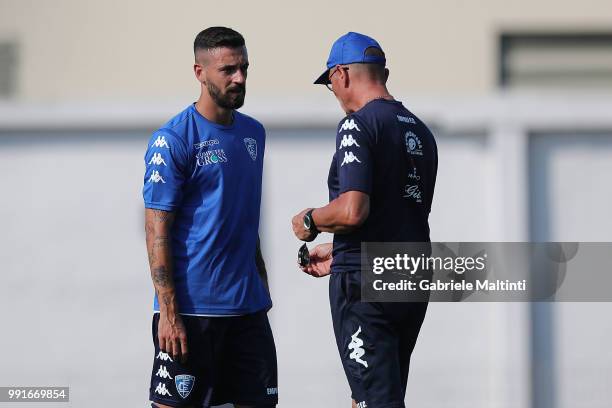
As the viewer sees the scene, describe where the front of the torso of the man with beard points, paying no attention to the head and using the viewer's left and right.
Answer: facing the viewer and to the right of the viewer
